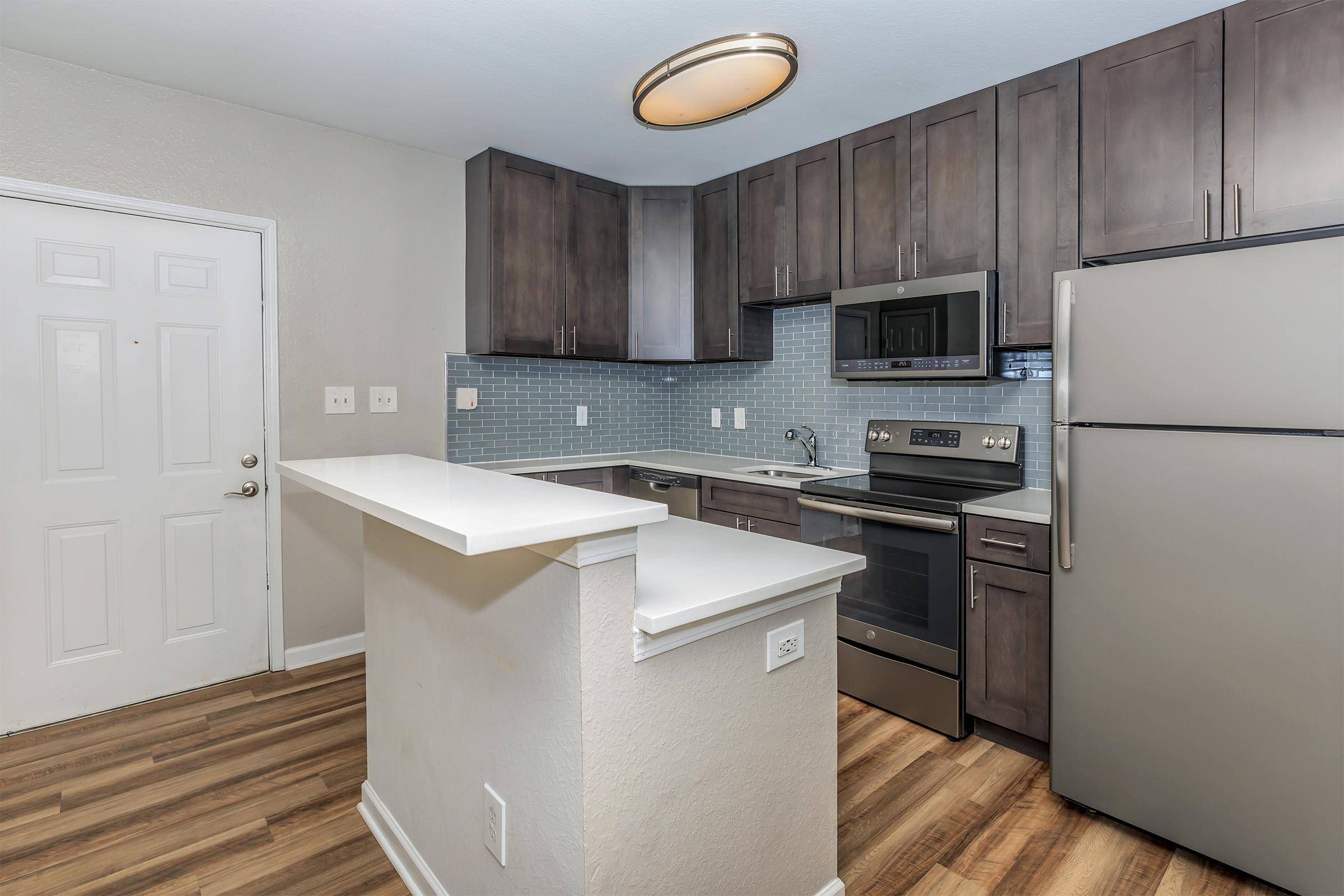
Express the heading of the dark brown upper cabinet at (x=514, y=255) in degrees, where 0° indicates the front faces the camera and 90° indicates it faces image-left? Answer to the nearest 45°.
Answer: approximately 315°

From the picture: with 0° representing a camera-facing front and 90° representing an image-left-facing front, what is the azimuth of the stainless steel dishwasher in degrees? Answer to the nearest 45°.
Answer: approximately 45°

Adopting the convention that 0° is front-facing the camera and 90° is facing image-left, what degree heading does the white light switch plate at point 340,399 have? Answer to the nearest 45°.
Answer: approximately 0°

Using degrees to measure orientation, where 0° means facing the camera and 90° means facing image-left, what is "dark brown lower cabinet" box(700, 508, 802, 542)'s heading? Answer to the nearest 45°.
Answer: approximately 45°

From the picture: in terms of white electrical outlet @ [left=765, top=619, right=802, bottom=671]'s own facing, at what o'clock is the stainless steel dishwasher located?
The stainless steel dishwasher is roughly at 7 o'clock from the white electrical outlet.

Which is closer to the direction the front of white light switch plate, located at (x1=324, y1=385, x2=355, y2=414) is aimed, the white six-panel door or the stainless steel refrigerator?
the stainless steel refrigerator

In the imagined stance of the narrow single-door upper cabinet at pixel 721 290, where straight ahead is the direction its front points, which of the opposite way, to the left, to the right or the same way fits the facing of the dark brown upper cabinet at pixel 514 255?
to the left

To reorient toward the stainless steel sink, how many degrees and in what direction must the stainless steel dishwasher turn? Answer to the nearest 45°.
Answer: approximately 135° to its left

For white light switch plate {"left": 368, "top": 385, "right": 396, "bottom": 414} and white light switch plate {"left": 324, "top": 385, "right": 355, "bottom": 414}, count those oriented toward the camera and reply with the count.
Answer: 2

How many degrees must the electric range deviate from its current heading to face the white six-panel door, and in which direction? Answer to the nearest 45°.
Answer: approximately 45° to its right

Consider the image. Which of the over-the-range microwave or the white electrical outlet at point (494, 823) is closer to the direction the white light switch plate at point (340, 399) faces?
the white electrical outlet

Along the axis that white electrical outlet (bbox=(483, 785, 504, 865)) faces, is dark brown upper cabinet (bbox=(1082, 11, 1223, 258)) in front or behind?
behind

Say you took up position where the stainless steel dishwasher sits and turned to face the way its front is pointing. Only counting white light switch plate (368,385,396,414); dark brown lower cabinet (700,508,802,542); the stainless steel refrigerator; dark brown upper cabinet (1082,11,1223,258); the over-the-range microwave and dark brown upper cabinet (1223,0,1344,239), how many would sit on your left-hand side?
5
